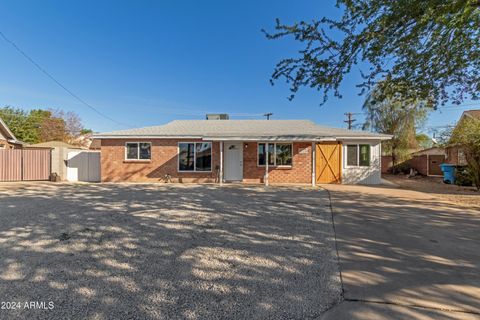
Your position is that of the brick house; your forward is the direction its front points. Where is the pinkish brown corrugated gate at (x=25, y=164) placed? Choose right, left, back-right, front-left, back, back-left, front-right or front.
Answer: right

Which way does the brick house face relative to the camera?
toward the camera

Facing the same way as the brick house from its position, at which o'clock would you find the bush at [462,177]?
The bush is roughly at 9 o'clock from the brick house.

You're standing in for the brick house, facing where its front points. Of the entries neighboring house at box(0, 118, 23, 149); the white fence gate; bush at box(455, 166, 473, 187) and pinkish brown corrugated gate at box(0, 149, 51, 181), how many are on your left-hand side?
1

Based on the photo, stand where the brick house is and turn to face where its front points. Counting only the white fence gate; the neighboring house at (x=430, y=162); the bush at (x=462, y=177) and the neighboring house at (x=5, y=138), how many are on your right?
2

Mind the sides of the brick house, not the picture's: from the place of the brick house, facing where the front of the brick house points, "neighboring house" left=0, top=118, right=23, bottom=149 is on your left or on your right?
on your right

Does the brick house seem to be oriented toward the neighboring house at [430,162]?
no

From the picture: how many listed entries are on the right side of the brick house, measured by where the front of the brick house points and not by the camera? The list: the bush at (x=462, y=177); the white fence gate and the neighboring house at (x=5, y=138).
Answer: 2

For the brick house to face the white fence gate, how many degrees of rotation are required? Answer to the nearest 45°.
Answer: approximately 90° to its right
